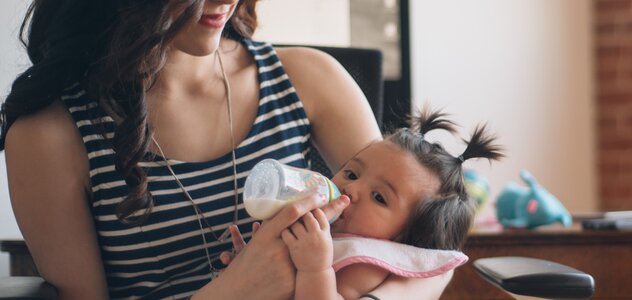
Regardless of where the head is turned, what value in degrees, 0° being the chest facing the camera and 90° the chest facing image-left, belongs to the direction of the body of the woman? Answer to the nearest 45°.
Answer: approximately 0°

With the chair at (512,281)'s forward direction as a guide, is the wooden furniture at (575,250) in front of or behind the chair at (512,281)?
behind

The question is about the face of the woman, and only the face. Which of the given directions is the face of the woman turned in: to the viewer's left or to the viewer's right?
to the viewer's right

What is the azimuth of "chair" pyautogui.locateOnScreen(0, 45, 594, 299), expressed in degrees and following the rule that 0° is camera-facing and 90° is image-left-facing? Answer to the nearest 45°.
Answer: approximately 0°

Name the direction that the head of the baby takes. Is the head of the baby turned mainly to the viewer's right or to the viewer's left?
to the viewer's left

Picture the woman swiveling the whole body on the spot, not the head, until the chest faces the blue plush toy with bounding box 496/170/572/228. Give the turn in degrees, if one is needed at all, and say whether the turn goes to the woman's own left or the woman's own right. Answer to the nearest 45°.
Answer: approximately 135° to the woman's own left
